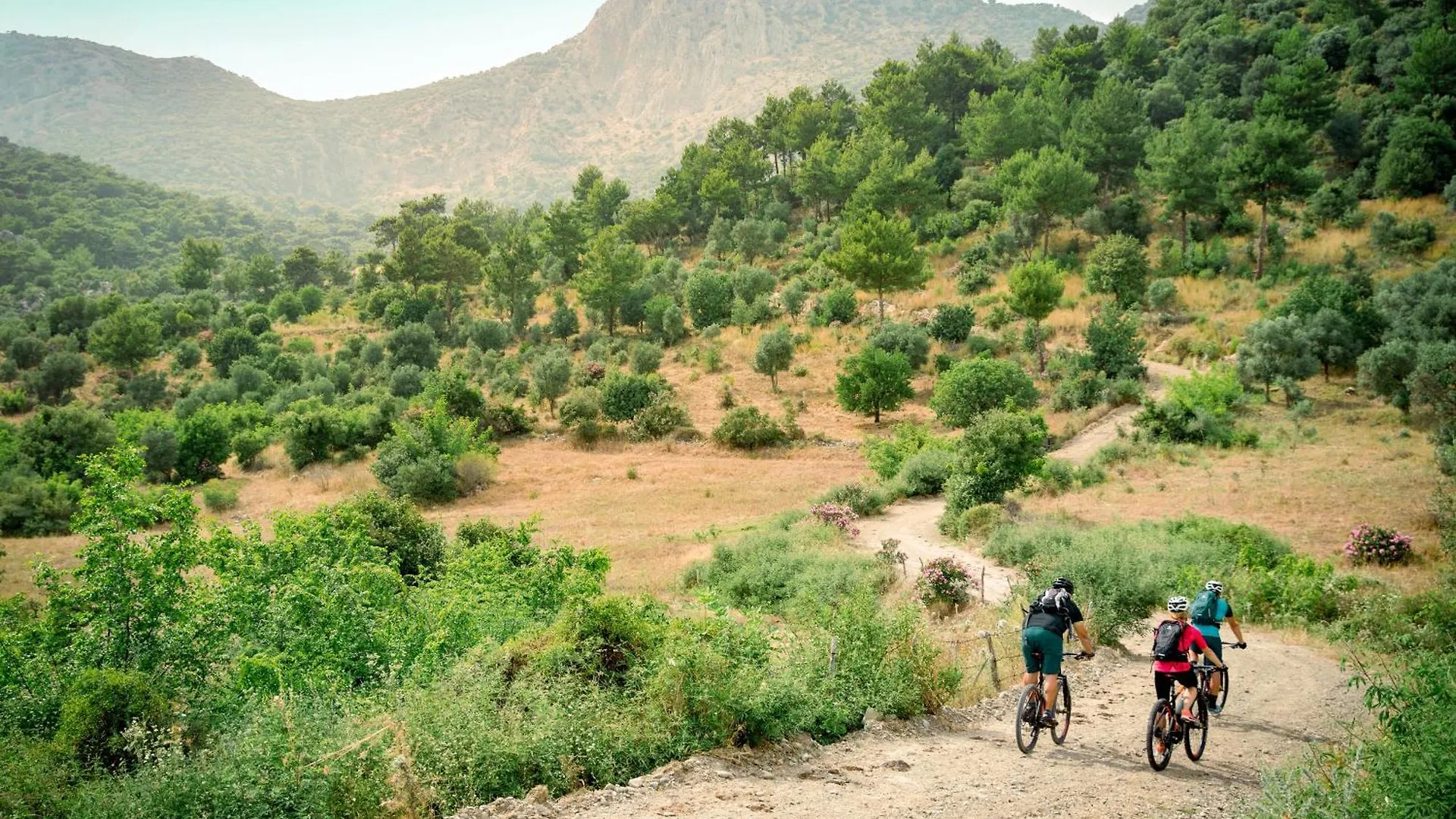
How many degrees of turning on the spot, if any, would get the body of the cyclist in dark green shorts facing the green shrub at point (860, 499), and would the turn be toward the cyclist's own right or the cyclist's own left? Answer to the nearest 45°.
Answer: approximately 45° to the cyclist's own left

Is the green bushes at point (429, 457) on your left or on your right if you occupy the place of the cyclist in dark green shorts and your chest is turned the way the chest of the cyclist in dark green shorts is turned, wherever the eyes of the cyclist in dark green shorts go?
on your left

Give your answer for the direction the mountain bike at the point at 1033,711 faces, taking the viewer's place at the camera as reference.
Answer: facing away from the viewer and to the right of the viewer

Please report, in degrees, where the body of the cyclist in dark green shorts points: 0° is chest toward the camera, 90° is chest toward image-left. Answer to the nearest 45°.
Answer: approximately 225°

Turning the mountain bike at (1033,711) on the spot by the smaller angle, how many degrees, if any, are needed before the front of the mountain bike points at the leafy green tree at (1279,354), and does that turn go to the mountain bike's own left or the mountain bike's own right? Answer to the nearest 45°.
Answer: approximately 45° to the mountain bike's own left
